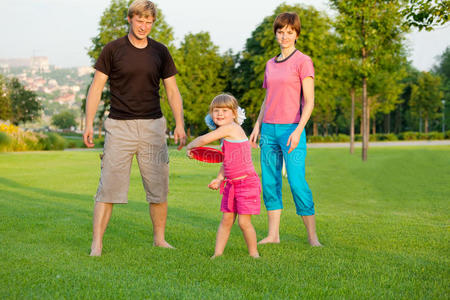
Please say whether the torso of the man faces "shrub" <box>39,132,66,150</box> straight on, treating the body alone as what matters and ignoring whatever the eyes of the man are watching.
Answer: no

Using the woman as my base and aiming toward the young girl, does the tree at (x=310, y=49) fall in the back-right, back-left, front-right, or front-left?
back-right

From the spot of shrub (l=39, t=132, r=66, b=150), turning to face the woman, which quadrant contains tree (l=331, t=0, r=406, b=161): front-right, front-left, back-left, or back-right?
front-left

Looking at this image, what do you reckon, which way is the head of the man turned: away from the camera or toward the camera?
toward the camera

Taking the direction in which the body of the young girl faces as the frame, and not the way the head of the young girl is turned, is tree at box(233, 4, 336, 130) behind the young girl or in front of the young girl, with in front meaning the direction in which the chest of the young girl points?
behind

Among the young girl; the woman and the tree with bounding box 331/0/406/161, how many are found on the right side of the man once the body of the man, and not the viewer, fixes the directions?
0

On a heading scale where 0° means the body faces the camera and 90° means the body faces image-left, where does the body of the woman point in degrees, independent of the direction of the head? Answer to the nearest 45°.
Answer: approximately 45°

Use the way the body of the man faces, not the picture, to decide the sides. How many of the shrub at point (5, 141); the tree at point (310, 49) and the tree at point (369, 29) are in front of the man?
0

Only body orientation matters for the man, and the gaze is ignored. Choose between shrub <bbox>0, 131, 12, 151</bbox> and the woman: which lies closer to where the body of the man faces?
the woman

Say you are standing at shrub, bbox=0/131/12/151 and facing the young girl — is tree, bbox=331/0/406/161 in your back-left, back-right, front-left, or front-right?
front-left

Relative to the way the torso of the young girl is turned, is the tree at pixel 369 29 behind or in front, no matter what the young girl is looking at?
behind

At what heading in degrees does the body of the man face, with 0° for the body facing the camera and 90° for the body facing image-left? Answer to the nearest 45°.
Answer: approximately 0°

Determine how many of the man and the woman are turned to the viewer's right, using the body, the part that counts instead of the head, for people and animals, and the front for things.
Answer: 0

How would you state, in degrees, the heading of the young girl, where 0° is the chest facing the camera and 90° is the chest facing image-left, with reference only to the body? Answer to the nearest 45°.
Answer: approximately 45°
